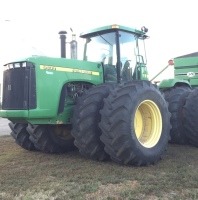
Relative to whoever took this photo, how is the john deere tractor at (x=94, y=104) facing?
facing the viewer and to the left of the viewer
